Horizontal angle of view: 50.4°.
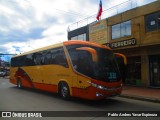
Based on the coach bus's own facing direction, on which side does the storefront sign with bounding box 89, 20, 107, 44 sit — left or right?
on its left

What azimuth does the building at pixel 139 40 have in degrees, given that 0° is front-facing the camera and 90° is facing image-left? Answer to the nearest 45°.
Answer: approximately 45°

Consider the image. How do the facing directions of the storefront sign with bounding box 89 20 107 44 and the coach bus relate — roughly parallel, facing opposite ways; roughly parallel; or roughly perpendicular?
roughly perpendicular

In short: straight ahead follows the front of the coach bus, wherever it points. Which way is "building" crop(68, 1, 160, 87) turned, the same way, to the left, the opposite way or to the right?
to the right

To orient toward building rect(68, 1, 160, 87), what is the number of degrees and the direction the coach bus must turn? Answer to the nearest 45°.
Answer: approximately 90° to its left
